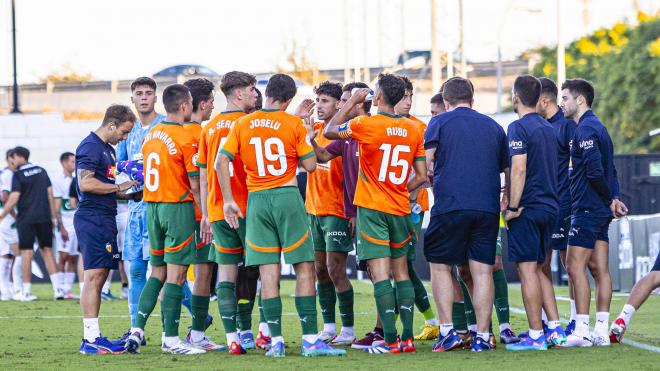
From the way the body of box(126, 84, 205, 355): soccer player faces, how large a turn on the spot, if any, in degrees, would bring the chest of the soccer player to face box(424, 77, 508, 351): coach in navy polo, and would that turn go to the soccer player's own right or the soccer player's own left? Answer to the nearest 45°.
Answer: approximately 45° to the soccer player's own right

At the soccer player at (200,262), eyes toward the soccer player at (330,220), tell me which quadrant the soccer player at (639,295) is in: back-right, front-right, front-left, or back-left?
front-right

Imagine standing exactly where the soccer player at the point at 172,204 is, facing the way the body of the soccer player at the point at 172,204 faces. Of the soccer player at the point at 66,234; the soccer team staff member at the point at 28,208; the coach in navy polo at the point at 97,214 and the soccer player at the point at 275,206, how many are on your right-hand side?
1

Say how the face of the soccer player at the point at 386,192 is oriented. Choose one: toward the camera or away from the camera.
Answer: away from the camera

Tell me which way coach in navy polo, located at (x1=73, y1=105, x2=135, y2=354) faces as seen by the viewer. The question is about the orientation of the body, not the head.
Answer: to the viewer's right

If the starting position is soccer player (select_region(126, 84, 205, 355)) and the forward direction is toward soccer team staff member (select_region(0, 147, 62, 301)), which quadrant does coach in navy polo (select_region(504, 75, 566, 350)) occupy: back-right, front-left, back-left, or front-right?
back-right

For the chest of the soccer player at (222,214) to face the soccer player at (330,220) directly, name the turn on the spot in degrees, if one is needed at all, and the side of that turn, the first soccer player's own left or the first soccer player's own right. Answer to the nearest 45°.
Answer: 0° — they already face them

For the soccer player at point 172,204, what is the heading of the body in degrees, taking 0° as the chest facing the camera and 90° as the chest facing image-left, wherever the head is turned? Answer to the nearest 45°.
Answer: approximately 225°

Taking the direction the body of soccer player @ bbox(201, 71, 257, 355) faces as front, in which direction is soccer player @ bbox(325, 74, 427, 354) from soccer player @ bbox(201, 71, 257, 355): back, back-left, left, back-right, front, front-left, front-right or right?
front-right

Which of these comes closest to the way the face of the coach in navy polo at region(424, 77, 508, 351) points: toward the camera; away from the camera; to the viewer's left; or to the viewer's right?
away from the camera

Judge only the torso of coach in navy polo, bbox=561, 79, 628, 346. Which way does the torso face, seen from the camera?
to the viewer's left

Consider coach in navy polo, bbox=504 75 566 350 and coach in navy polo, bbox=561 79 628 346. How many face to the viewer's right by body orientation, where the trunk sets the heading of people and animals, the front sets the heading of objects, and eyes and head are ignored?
0

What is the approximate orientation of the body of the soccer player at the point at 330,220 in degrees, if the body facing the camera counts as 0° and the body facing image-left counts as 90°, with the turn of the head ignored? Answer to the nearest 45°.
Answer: approximately 45°

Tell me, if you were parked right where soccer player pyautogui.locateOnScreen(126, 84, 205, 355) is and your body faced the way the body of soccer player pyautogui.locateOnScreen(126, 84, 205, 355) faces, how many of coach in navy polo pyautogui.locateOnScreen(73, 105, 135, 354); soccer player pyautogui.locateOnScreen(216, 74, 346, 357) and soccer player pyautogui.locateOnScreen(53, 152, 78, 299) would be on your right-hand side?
1

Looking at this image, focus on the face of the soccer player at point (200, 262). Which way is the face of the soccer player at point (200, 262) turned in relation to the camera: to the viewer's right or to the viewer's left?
to the viewer's right

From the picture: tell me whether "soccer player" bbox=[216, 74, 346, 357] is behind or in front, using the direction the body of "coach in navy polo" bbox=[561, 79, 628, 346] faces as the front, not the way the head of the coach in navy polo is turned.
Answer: in front

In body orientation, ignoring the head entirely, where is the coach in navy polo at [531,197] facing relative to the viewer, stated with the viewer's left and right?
facing away from the viewer and to the left of the viewer
